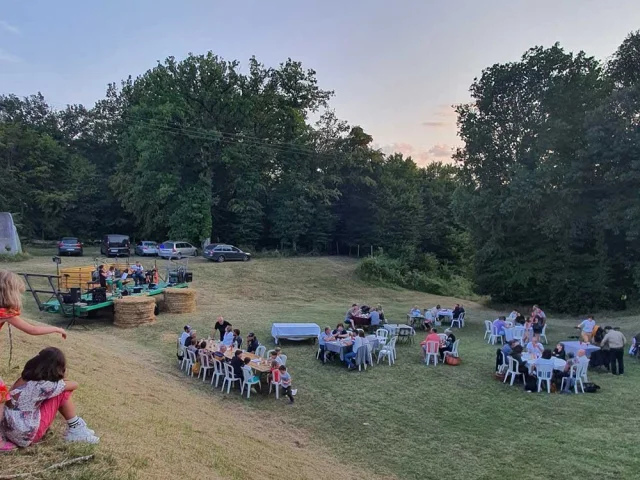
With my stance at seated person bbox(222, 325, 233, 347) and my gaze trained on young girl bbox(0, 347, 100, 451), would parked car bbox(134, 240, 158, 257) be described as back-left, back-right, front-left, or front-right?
back-right

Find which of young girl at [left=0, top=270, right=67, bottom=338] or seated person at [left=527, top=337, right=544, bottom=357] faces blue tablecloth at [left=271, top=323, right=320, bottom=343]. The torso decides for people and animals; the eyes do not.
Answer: the young girl

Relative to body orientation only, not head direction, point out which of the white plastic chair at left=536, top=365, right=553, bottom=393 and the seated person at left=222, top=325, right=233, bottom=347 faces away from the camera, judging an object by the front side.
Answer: the white plastic chair

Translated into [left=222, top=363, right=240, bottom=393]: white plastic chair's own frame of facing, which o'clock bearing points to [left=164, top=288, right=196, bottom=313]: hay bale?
The hay bale is roughly at 10 o'clock from the white plastic chair.

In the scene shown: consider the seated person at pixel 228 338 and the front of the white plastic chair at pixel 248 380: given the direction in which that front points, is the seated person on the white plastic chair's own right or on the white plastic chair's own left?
on the white plastic chair's own left

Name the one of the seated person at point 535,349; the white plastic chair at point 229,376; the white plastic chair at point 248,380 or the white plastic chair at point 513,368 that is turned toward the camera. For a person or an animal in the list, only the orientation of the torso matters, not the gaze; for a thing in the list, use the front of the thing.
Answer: the seated person

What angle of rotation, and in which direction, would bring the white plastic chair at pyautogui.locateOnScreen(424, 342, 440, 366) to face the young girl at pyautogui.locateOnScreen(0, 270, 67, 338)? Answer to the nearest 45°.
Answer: approximately 180°

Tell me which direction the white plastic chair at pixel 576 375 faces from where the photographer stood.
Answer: facing away from the viewer and to the left of the viewer

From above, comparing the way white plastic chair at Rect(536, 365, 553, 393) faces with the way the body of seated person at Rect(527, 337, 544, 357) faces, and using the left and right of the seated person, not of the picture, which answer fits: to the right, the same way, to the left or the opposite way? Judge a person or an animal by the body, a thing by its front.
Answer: the opposite way

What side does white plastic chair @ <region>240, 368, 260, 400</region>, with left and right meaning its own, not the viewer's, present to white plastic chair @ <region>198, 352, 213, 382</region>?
left

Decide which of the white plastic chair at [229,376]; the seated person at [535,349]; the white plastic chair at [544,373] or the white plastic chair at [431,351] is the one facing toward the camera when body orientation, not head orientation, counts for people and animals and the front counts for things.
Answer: the seated person

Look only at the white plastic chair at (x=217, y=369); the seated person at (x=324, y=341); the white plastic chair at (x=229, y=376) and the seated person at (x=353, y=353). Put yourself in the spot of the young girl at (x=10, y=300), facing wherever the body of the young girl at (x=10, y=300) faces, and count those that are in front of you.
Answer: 4

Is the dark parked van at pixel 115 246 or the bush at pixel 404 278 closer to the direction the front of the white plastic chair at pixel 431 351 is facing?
the bush

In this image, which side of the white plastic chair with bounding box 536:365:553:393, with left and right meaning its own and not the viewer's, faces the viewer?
back

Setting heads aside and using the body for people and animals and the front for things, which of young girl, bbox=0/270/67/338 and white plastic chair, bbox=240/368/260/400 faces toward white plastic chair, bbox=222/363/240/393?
the young girl

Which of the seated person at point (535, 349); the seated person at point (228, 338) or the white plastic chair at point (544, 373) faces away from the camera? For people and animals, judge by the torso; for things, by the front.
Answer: the white plastic chair

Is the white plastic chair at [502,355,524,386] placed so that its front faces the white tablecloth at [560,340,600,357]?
yes
